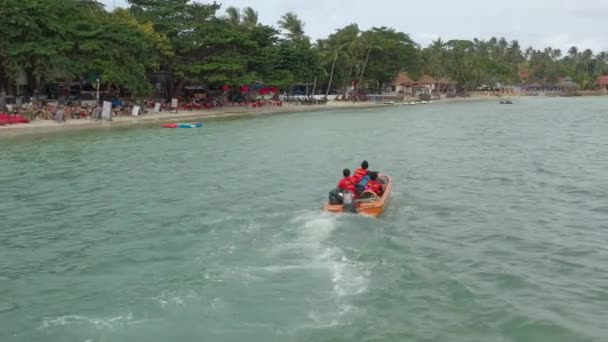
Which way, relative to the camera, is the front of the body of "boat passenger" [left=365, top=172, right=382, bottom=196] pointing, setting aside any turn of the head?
away from the camera

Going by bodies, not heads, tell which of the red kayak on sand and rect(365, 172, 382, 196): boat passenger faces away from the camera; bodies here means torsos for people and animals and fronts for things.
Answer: the boat passenger

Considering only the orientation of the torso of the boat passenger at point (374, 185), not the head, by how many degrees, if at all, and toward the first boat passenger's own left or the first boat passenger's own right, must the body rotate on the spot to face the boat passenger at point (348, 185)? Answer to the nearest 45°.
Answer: approximately 135° to the first boat passenger's own left

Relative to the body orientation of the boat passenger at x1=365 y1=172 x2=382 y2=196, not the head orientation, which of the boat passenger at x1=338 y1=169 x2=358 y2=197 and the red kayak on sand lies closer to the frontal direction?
the red kayak on sand
